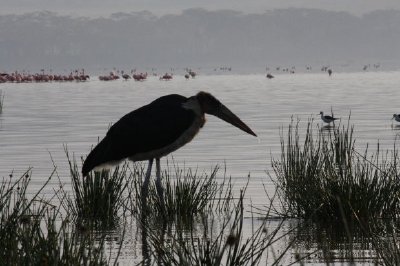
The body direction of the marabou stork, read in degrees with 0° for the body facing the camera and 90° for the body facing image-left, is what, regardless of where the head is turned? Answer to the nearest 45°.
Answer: approximately 270°

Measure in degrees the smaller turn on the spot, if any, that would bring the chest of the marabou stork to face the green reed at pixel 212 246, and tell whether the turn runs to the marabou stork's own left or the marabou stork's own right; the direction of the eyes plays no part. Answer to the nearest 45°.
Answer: approximately 90° to the marabou stork's own right
